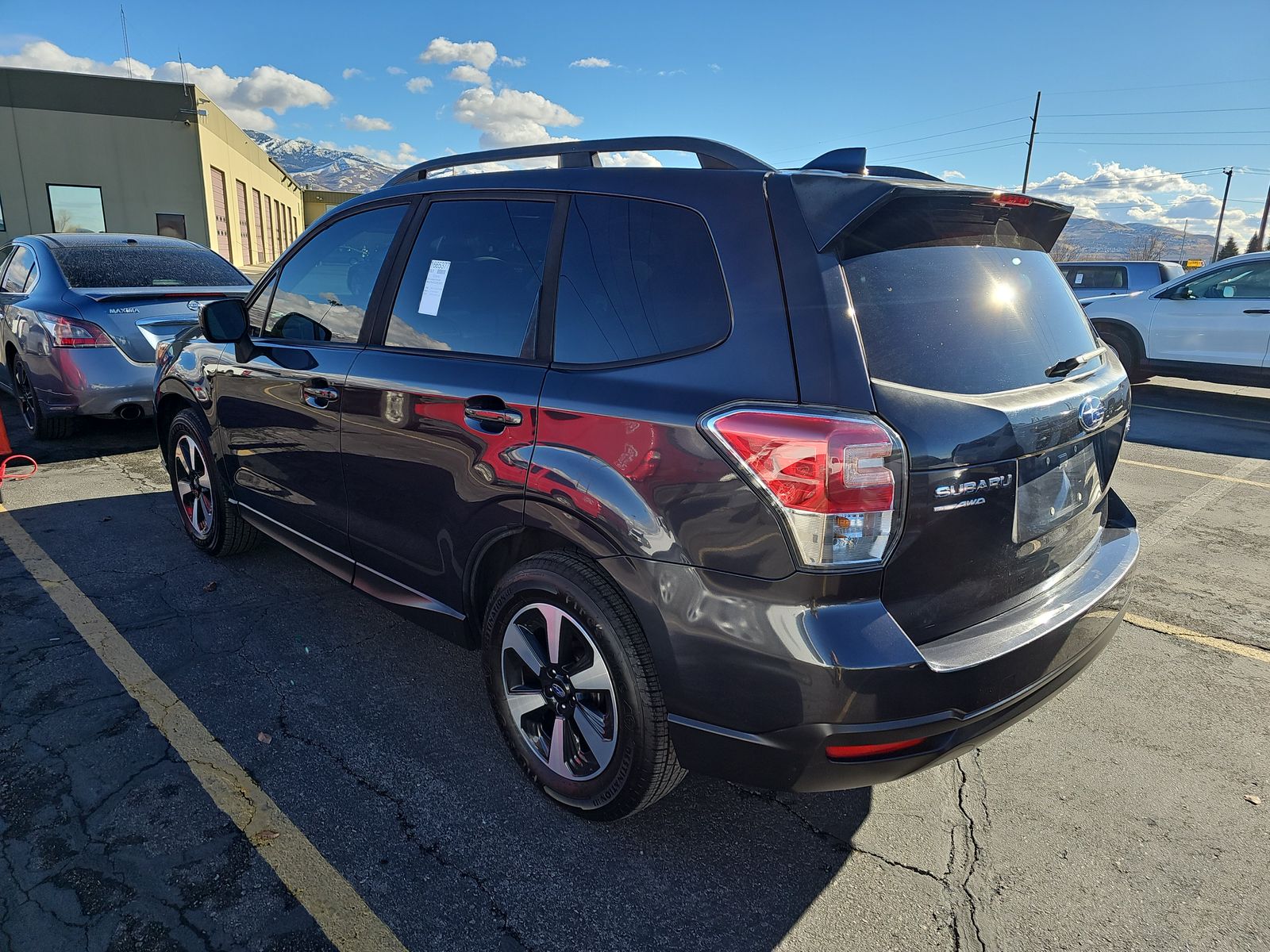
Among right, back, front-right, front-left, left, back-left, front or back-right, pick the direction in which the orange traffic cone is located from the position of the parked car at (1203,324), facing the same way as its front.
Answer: front-left

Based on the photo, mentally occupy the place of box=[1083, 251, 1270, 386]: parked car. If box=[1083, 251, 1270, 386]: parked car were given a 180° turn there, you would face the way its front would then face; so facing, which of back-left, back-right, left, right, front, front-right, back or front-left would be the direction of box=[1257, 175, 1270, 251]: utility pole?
left

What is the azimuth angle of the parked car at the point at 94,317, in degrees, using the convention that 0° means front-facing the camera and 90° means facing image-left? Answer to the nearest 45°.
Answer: approximately 135°

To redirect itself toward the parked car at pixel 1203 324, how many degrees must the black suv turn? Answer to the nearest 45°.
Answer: approximately 90° to its right

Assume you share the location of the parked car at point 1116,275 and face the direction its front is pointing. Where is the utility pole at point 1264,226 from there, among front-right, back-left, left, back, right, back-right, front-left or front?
right

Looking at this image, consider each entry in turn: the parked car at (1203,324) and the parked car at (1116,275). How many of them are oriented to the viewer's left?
2

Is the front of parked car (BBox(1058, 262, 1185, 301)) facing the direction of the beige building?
yes

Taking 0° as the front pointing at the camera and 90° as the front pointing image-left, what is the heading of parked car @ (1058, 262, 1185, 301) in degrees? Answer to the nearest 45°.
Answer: approximately 90°

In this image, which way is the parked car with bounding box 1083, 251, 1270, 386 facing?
to the viewer's left

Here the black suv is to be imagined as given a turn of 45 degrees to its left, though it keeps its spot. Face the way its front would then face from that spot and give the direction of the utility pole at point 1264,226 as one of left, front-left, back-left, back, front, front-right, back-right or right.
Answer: back-right
